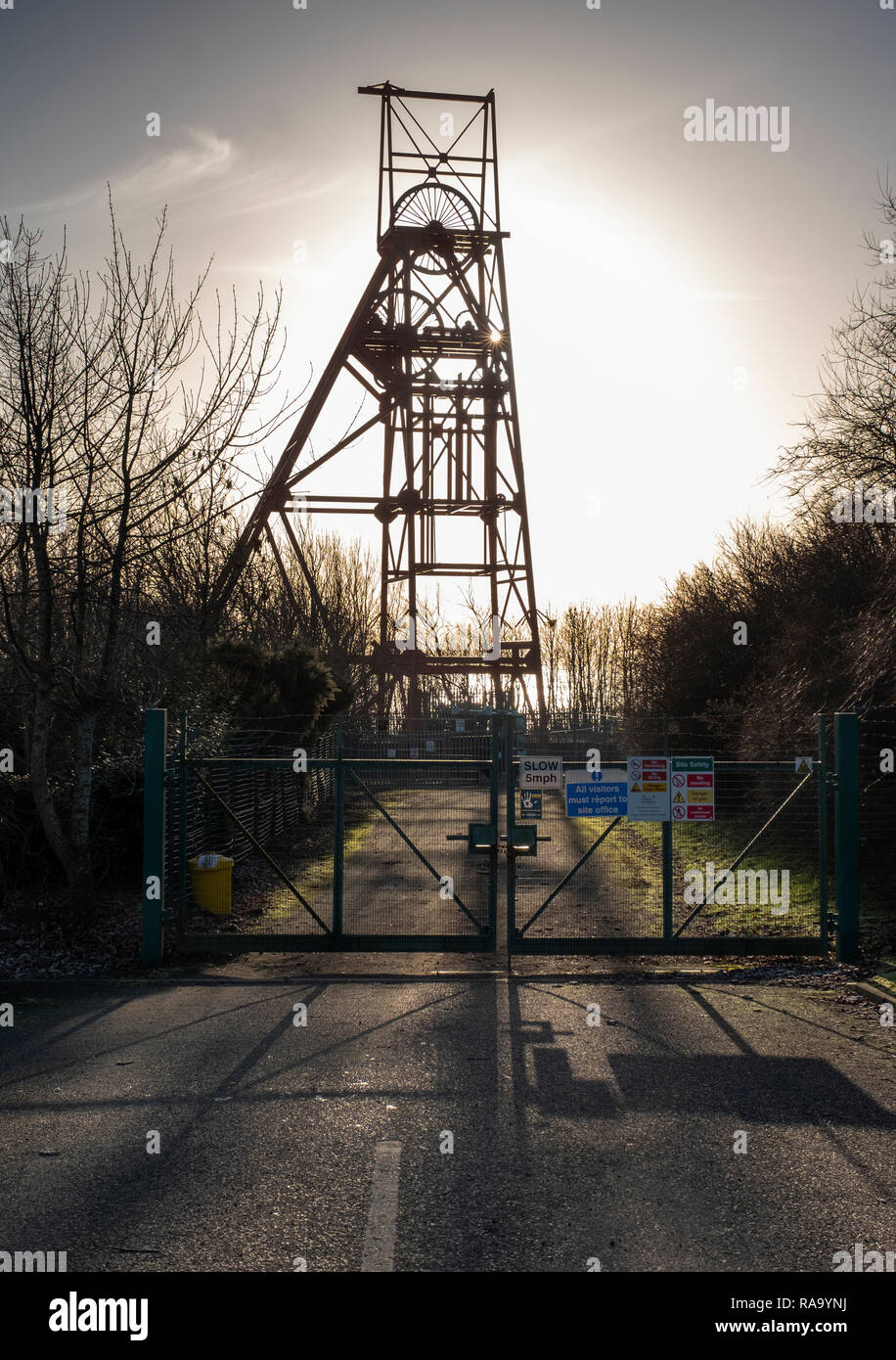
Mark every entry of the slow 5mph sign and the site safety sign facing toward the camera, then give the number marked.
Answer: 2

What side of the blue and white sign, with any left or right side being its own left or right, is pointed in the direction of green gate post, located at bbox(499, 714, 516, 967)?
right

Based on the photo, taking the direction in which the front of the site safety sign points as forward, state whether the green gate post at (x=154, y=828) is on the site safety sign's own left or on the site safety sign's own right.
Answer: on the site safety sign's own right

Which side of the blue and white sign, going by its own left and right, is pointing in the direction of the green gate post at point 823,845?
left

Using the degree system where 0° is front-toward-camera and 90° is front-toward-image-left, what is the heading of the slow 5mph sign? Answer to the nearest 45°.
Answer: approximately 0°

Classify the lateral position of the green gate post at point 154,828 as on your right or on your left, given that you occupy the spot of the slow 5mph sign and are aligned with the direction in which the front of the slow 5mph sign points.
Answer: on your right

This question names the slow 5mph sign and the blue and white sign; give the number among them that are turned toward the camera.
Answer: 2

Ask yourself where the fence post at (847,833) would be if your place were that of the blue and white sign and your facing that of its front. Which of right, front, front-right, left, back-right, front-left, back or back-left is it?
left

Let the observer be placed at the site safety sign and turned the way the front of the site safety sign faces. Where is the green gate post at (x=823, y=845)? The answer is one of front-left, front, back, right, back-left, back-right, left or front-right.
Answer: left

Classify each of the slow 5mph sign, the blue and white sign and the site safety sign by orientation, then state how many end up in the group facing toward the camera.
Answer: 3

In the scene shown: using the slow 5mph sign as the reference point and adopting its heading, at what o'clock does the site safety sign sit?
The site safety sign is roughly at 9 o'clock from the slow 5mph sign.

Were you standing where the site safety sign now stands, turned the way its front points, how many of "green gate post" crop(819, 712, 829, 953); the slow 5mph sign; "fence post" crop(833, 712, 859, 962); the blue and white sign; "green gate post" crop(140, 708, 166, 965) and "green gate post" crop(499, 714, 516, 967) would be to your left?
2

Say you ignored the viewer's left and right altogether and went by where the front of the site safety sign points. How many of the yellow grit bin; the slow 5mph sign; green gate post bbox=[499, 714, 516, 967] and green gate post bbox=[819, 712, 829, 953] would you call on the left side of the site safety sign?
1
